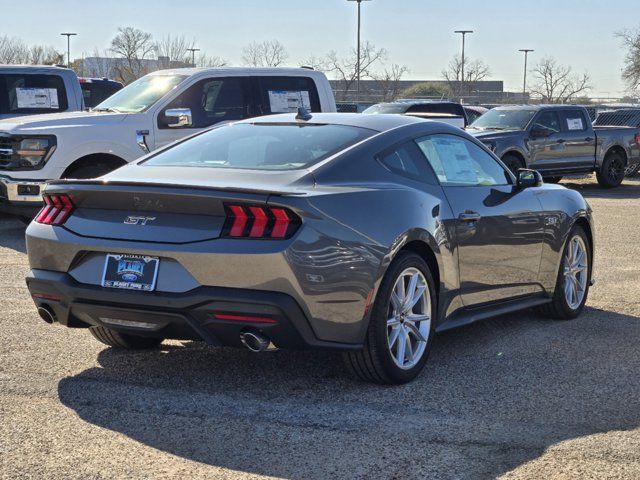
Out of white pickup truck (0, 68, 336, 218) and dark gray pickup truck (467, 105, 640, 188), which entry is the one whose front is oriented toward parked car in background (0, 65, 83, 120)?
the dark gray pickup truck

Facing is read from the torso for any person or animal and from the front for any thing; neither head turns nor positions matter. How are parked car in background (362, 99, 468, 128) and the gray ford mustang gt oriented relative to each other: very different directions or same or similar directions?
very different directions

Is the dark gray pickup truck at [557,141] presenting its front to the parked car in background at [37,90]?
yes

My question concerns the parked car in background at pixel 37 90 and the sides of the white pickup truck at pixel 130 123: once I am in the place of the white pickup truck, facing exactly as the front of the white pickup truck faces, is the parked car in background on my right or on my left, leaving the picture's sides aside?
on my right

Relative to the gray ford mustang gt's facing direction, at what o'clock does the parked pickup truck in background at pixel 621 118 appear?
The parked pickup truck in background is roughly at 11 o'clock from the gray ford mustang gt.

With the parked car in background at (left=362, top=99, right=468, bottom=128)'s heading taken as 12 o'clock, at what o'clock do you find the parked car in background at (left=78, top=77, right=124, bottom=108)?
the parked car in background at (left=78, top=77, right=124, bottom=108) is roughly at 12 o'clock from the parked car in background at (left=362, top=99, right=468, bottom=128).

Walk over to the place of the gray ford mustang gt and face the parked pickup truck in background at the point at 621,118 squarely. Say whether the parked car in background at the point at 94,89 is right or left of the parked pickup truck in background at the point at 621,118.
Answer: left

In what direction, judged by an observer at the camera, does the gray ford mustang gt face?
facing away from the viewer and to the right of the viewer

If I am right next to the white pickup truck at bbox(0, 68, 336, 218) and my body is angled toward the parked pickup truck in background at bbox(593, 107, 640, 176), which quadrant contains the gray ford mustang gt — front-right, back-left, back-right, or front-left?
back-right

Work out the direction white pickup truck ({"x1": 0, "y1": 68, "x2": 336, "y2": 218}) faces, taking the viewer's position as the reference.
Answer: facing the viewer and to the left of the viewer

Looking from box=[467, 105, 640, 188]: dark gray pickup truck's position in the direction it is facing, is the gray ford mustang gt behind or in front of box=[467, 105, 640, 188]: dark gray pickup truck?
in front

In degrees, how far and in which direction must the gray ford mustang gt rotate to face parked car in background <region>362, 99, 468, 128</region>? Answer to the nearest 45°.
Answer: approximately 45° to its left

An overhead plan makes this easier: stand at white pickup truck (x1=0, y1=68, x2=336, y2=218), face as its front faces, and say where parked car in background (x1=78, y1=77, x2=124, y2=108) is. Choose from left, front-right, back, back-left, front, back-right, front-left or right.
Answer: back-right

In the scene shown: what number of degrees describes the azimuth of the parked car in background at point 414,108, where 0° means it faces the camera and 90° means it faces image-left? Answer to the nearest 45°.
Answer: approximately 45°
